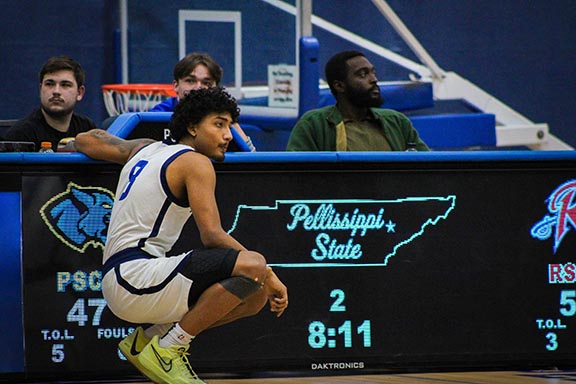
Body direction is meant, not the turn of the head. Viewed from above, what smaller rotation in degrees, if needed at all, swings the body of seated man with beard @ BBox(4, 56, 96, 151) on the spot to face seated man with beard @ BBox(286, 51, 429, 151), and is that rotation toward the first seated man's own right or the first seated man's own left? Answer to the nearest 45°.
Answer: approximately 90° to the first seated man's own left

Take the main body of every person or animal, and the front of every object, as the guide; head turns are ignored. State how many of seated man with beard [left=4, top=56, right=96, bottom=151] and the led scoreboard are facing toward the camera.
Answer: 2

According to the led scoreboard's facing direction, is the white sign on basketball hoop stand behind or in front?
behind

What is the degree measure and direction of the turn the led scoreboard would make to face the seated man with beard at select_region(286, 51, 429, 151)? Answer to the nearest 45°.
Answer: approximately 180°

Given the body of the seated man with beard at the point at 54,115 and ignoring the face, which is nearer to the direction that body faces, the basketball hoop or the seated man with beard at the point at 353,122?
the seated man with beard

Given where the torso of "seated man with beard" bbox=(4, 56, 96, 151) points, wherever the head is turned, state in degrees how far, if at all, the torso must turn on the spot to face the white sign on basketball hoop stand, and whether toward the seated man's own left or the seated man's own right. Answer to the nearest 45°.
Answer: approximately 135° to the seated man's own left

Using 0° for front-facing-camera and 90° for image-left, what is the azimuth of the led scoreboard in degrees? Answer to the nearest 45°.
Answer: approximately 0°

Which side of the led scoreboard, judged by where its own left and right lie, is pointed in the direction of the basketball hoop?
back

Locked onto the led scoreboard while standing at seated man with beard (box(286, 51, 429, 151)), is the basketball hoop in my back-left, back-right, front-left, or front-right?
back-right
